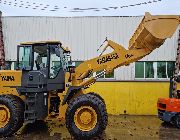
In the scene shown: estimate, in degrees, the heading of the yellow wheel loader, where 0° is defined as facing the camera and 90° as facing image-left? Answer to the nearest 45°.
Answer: approximately 270°
